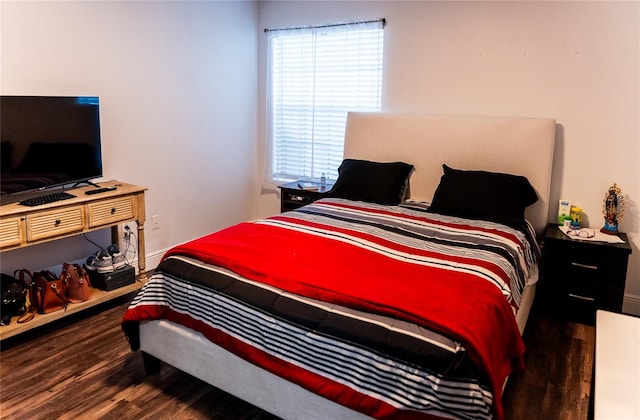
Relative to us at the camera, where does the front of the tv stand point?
facing the viewer and to the right of the viewer

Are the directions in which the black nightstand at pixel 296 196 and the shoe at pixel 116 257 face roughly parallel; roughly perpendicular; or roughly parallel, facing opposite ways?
roughly perpendicular

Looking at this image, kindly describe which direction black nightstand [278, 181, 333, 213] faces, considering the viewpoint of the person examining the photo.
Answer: facing the viewer and to the left of the viewer

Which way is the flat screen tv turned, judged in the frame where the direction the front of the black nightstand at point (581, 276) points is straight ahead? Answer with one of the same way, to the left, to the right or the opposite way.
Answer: to the left

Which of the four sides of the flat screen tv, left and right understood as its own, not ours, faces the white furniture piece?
front

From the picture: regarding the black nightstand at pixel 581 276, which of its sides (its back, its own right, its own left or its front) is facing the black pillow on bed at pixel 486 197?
right

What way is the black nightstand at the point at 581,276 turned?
toward the camera

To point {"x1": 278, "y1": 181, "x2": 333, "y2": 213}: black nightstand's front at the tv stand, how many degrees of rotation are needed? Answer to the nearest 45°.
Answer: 0° — it already faces it

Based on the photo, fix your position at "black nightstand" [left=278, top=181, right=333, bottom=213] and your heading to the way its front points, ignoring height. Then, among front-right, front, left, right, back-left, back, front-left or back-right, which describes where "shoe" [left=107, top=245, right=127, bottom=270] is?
front
